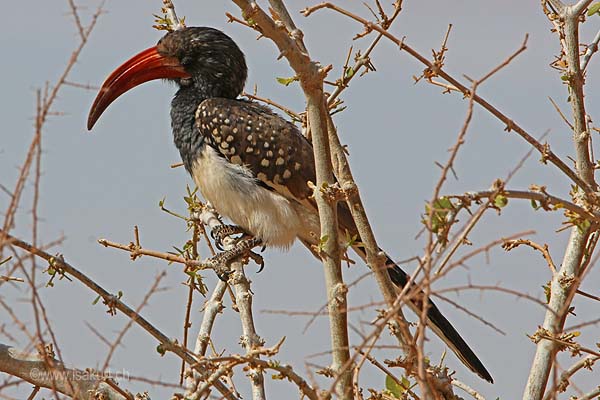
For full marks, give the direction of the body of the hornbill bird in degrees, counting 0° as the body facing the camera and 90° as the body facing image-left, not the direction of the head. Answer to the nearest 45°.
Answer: approximately 90°
